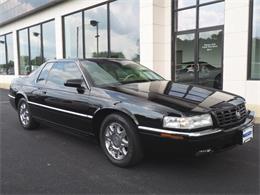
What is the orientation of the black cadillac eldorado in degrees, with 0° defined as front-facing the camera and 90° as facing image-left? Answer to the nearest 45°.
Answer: approximately 315°
